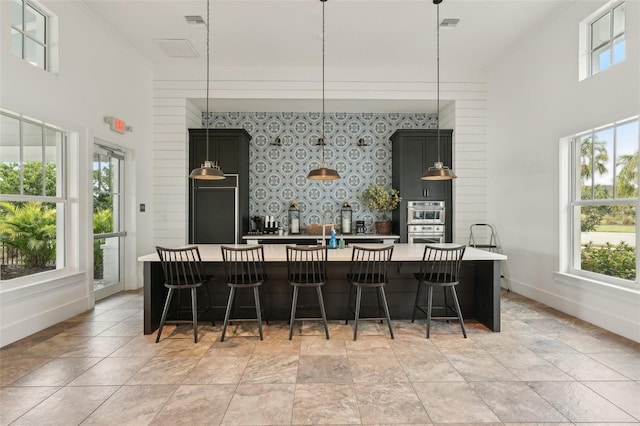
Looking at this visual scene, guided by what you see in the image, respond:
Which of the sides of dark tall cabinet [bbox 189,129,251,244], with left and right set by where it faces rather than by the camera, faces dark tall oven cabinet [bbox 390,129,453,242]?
left

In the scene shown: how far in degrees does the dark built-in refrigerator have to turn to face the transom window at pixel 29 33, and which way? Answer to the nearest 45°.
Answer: approximately 45° to its right

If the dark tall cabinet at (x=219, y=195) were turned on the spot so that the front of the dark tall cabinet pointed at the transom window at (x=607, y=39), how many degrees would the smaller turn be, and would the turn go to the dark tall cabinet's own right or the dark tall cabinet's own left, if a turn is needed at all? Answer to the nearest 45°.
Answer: approximately 45° to the dark tall cabinet's own left

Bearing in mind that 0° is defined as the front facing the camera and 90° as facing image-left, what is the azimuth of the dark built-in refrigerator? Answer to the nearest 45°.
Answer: approximately 0°

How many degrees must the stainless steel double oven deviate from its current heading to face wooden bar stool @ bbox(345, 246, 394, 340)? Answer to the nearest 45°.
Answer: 0° — it already faces it

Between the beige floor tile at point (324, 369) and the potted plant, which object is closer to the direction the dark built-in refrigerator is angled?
the beige floor tile

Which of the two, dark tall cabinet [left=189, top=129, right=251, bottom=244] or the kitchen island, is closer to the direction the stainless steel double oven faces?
the kitchen island

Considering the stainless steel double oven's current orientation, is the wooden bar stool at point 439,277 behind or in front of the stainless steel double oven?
in front
